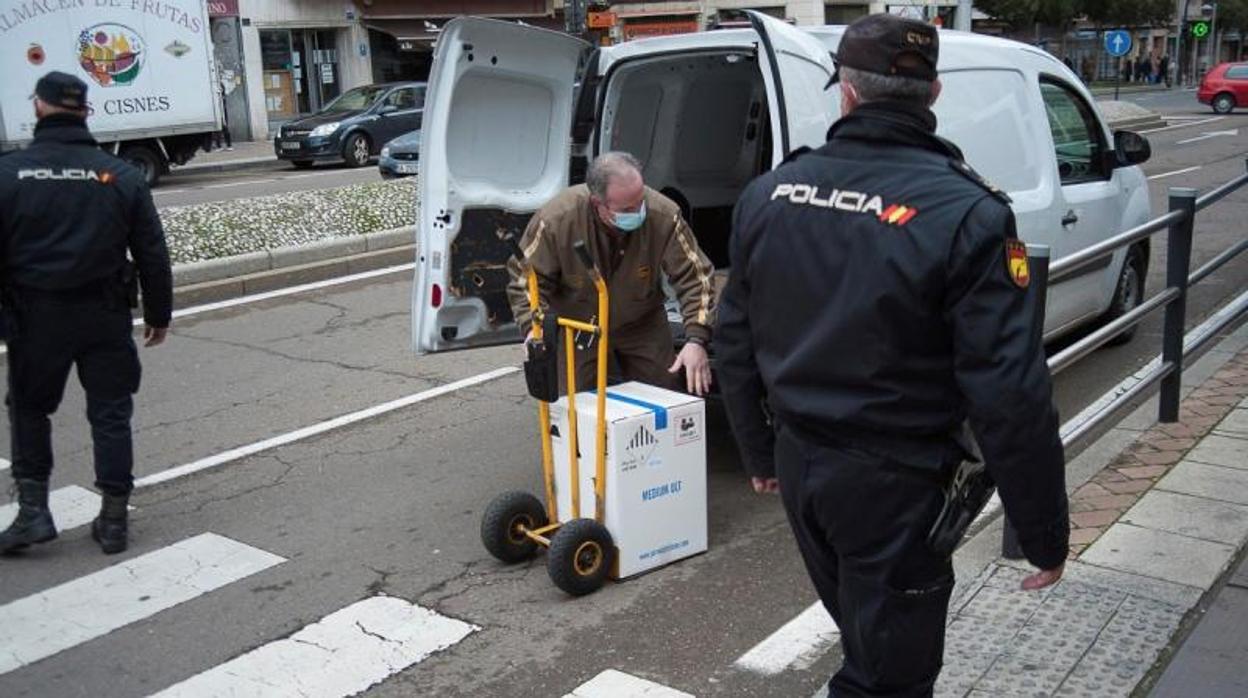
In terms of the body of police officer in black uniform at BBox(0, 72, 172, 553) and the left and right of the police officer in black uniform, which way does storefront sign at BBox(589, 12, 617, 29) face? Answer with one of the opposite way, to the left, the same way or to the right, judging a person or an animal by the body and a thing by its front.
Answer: the opposite way

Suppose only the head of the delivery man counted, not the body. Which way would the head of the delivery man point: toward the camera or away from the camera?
toward the camera

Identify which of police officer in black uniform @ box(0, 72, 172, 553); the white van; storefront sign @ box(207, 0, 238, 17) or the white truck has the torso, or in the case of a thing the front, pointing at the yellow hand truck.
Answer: the storefront sign

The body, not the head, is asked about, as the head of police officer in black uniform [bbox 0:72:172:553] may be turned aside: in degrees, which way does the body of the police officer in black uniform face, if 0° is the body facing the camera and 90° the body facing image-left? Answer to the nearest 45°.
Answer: approximately 180°

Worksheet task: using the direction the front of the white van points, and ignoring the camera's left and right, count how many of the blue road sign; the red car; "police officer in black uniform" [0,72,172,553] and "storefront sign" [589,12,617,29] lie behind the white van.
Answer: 1

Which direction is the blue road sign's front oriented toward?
toward the camera

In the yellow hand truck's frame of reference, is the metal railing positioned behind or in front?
in front

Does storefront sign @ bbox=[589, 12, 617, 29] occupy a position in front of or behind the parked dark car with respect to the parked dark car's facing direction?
behind

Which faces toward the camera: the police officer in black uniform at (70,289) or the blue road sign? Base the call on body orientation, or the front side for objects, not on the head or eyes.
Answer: the blue road sign

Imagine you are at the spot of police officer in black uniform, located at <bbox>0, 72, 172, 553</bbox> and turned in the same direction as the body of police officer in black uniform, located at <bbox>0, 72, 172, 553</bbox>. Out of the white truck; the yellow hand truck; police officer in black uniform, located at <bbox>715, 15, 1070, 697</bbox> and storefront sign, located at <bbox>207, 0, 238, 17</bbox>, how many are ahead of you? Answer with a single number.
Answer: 2

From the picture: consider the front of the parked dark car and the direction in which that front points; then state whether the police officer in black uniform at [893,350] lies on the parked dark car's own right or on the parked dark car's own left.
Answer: on the parked dark car's own left

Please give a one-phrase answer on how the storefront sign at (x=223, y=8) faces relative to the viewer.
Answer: facing the viewer

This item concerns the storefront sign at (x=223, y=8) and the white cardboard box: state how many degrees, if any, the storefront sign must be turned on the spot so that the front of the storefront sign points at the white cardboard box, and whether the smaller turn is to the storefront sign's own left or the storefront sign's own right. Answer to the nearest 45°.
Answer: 0° — it already faces it

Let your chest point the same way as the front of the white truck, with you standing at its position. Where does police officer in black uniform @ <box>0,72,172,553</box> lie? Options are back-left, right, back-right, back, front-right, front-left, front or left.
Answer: left

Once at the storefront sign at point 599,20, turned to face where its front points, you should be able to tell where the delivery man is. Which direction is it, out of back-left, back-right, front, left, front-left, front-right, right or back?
front

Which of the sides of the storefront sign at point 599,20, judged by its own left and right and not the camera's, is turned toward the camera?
front

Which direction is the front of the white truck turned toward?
to the viewer's left

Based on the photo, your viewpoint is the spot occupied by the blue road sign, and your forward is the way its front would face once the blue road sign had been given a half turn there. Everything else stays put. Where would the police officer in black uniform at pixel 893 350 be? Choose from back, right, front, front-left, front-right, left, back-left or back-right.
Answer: back

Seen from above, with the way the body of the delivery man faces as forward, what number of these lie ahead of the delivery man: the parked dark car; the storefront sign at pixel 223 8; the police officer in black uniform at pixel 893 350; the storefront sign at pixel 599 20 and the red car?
1
